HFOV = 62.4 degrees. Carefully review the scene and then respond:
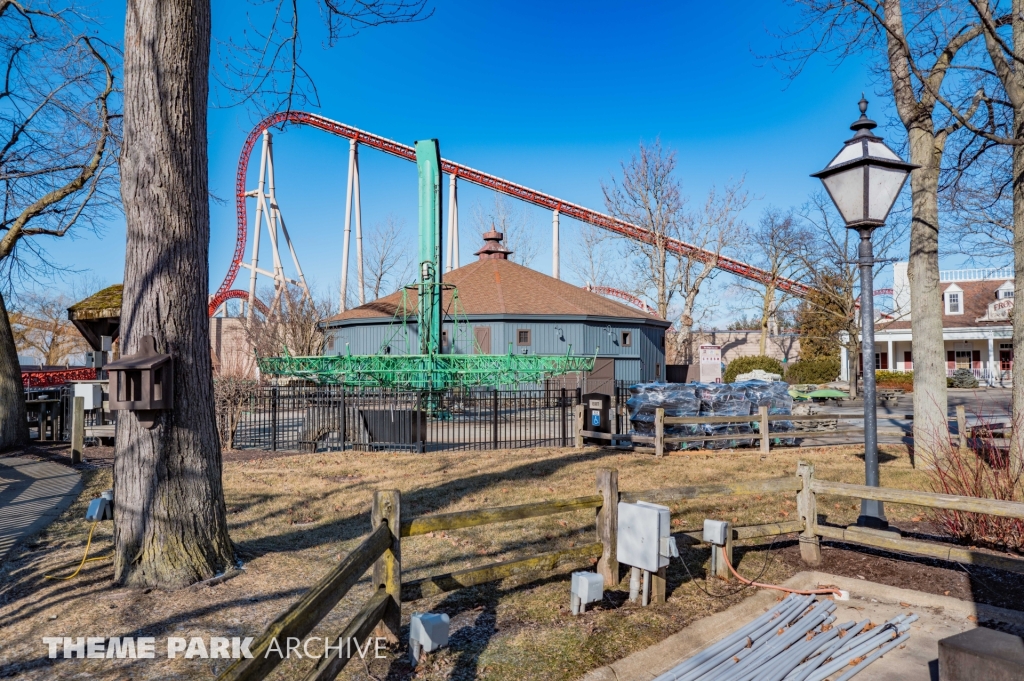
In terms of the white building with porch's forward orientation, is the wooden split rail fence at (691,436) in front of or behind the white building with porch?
in front

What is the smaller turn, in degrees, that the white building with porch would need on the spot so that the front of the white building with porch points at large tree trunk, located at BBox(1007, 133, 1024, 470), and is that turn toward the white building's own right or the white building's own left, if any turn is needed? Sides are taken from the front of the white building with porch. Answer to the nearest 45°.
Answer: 0° — it already faces it

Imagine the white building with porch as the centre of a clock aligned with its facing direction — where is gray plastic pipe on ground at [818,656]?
The gray plastic pipe on ground is roughly at 12 o'clock from the white building with porch.

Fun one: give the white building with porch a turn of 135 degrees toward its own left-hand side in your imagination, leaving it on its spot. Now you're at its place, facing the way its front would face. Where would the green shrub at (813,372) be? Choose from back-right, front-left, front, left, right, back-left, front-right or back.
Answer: back

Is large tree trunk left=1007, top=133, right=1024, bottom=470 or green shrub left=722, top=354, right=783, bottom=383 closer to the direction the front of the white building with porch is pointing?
the large tree trunk

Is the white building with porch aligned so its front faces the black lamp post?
yes

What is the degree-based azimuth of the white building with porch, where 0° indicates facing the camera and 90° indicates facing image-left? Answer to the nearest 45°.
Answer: approximately 0°

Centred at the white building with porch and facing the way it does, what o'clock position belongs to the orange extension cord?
The orange extension cord is roughly at 12 o'clock from the white building with porch.

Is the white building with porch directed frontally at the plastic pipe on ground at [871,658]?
yes

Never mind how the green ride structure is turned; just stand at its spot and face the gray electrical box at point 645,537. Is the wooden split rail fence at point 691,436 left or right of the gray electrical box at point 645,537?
left
